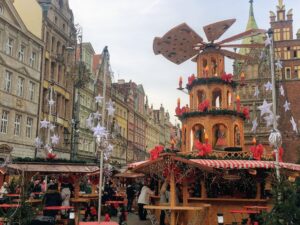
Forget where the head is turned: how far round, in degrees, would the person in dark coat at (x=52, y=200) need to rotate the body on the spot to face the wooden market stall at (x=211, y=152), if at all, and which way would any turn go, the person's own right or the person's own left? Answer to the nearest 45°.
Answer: approximately 90° to the person's own right

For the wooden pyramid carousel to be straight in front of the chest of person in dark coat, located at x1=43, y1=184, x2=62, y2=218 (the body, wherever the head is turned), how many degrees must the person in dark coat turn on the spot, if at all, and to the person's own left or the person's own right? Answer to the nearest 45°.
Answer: approximately 45° to the person's own right

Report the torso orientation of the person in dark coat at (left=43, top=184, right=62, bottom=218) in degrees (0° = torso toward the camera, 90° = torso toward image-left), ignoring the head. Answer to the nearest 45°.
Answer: approximately 180°

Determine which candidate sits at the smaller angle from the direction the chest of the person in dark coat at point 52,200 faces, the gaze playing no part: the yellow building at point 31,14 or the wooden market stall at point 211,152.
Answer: the yellow building

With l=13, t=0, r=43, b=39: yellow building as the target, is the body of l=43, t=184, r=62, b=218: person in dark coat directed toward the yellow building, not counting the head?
yes

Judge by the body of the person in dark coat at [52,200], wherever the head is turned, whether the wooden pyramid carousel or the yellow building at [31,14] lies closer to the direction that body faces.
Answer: the yellow building
